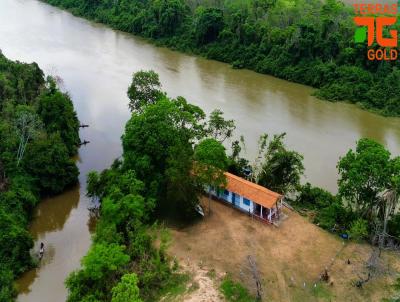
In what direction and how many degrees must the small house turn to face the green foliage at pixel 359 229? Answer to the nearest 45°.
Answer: approximately 90° to its left

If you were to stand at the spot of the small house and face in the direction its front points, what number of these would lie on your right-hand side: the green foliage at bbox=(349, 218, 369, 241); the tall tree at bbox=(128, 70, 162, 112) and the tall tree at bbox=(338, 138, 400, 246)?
1

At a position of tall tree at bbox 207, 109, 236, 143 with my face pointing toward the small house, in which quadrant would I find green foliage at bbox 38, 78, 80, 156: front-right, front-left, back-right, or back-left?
back-right

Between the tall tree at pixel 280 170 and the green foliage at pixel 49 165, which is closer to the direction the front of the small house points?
the green foliage

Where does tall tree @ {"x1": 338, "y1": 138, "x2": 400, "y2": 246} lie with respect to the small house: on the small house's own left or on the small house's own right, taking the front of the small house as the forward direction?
on the small house's own left

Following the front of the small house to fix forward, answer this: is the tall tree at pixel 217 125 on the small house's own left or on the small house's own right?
on the small house's own right

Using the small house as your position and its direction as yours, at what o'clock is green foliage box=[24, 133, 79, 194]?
The green foliage is roughly at 2 o'clock from the small house.

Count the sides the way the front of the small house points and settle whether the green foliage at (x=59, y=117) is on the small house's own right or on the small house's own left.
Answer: on the small house's own right

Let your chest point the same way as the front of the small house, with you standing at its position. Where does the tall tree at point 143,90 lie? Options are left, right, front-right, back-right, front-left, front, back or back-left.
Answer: right

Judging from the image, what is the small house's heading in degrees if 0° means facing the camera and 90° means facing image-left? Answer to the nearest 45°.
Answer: approximately 45°

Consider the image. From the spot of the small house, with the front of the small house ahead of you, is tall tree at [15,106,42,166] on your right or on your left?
on your right
